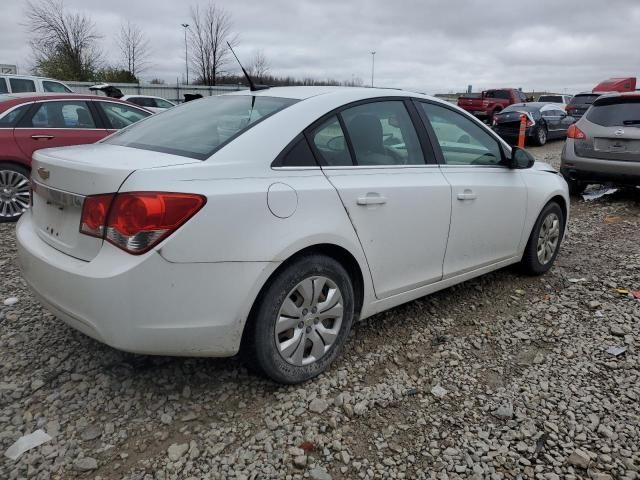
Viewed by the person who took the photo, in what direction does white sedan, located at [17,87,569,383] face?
facing away from the viewer and to the right of the viewer

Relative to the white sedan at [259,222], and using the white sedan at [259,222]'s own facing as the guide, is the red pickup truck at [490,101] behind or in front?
in front

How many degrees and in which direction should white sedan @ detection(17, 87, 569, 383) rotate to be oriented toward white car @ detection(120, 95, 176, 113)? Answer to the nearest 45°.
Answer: approximately 45° to its left

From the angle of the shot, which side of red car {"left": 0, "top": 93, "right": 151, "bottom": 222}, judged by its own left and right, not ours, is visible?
right
